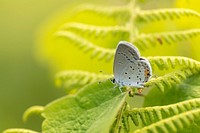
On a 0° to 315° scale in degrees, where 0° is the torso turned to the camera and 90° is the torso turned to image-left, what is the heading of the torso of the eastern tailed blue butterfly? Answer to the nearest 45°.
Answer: approximately 90°
